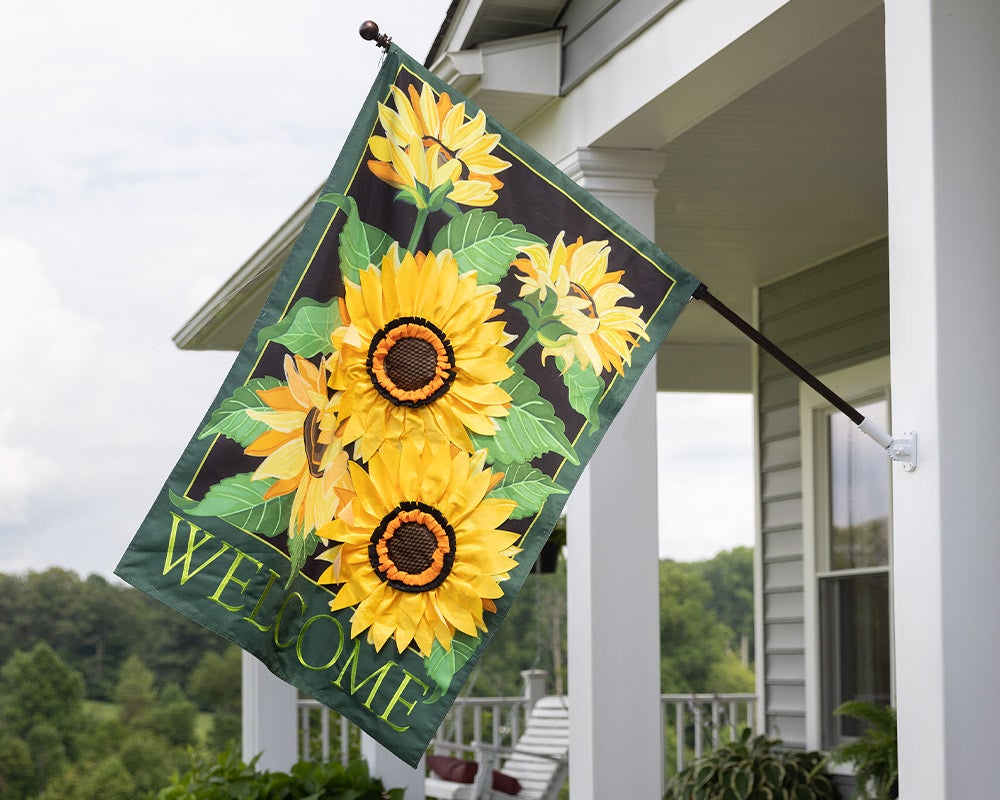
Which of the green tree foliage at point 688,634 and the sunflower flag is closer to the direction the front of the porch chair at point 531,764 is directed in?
the sunflower flag

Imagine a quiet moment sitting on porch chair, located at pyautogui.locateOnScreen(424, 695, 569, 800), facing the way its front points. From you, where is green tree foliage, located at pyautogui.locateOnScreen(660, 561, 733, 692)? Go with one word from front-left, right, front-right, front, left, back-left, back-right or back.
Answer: back-right

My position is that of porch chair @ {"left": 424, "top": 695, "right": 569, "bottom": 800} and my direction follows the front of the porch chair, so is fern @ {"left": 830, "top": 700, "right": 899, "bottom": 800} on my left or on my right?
on my left

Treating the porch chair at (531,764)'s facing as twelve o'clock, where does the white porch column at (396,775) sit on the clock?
The white porch column is roughly at 11 o'clock from the porch chair.

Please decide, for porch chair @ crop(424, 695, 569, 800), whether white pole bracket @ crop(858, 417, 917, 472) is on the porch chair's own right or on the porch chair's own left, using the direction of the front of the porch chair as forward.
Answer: on the porch chair's own left

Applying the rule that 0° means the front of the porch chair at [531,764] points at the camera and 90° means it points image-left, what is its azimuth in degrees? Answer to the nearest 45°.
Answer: approximately 45°

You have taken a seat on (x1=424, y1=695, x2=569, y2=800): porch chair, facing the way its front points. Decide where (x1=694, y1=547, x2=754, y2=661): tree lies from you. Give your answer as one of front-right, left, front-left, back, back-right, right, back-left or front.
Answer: back-right
